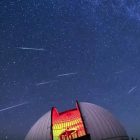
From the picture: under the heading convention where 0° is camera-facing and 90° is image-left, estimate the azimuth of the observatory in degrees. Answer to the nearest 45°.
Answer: approximately 0°
